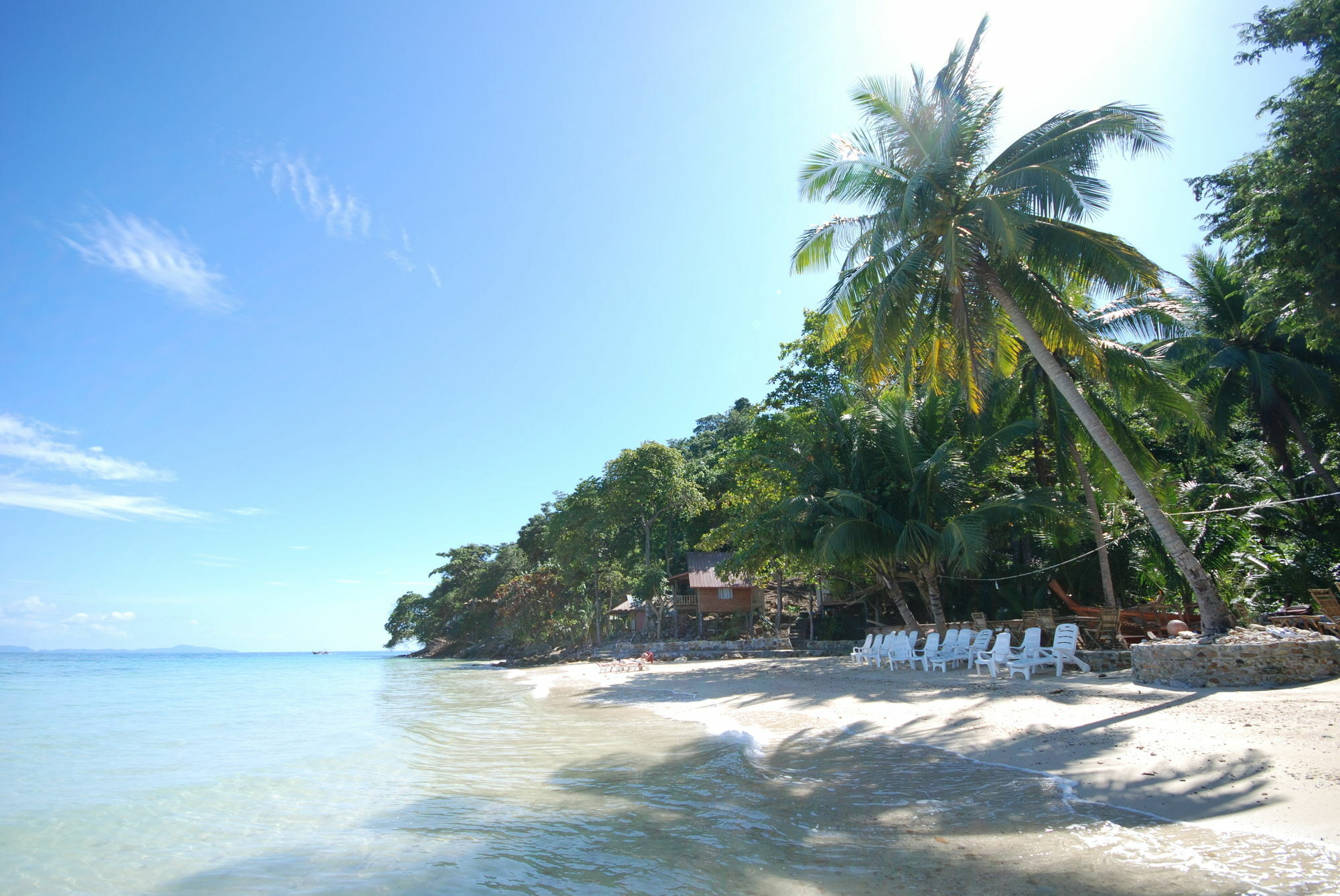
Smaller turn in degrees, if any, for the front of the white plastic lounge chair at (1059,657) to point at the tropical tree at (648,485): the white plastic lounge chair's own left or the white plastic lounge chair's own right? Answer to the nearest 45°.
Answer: approximately 90° to the white plastic lounge chair's own right

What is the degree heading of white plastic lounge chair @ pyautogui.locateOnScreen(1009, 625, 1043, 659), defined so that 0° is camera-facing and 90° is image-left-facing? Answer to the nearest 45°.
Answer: approximately 45°

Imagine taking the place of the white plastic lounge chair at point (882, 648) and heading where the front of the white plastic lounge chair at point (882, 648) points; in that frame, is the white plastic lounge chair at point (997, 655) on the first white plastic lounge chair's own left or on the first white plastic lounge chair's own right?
on the first white plastic lounge chair's own left

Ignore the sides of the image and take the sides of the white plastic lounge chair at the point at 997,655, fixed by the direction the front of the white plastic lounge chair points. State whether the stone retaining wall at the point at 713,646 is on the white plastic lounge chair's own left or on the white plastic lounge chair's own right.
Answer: on the white plastic lounge chair's own right

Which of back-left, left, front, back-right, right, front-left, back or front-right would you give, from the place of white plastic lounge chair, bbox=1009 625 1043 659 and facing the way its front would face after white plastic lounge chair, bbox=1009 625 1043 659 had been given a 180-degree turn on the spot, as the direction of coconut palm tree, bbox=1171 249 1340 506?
front

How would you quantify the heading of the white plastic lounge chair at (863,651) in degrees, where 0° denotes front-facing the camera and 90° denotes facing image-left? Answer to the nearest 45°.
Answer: approximately 45°
